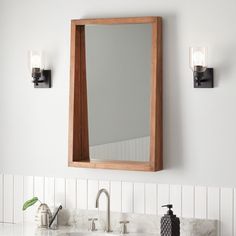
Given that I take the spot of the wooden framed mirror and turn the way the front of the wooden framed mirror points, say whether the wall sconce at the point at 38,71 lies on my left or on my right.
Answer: on my right

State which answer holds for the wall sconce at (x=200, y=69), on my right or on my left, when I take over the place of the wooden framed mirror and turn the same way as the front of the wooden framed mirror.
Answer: on my left

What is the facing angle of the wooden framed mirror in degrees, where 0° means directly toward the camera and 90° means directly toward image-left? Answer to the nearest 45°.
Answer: approximately 45°
